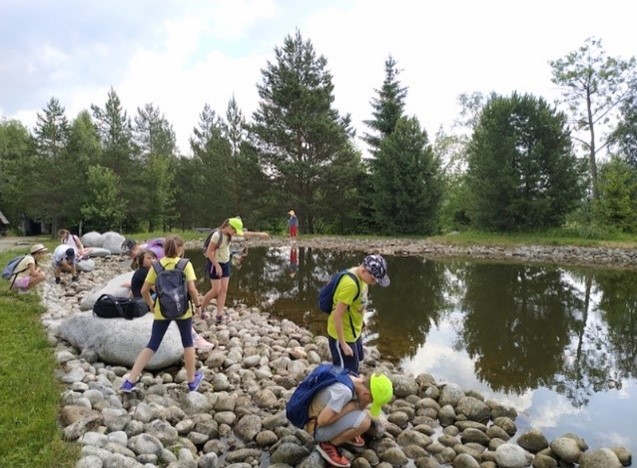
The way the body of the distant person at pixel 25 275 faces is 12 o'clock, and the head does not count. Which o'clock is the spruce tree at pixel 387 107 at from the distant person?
The spruce tree is roughly at 11 o'clock from the distant person.

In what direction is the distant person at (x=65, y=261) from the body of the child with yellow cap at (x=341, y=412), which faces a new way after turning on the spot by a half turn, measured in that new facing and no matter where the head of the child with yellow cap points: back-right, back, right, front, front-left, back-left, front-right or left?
front-right

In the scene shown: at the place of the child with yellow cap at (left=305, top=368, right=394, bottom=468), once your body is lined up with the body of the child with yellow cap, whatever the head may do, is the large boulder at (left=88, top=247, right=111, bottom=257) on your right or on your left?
on your left

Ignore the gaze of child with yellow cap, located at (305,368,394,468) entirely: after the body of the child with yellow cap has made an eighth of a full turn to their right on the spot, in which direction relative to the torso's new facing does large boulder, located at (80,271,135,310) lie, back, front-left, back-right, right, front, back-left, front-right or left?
back

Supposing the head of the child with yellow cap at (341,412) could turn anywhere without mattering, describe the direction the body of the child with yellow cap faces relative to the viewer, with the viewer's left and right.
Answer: facing to the right of the viewer

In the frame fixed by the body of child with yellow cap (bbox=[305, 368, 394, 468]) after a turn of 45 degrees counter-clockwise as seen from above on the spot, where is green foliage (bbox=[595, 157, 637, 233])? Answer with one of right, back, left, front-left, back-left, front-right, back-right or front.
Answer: front

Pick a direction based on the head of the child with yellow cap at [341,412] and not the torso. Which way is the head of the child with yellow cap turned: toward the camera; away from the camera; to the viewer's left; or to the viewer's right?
to the viewer's right

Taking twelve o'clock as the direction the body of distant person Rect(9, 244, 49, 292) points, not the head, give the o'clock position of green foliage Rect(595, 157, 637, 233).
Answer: The green foliage is roughly at 12 o'clock from the distant person.

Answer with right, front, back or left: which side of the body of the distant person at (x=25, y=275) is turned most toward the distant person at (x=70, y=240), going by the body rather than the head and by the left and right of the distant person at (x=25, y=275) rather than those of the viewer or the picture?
left

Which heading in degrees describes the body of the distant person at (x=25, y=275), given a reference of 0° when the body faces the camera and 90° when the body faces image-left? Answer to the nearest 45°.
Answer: approximately 270°

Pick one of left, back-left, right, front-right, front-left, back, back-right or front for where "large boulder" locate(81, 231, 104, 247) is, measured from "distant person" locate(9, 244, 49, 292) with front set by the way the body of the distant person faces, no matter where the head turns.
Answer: left

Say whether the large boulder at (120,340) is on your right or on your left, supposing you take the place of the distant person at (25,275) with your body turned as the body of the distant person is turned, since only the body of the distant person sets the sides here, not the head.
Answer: on your right

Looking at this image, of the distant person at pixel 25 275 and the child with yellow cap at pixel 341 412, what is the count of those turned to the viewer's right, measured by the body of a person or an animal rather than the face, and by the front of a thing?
2

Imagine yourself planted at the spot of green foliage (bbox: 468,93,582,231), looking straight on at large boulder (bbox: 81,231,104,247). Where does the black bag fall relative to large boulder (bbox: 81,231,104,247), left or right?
left

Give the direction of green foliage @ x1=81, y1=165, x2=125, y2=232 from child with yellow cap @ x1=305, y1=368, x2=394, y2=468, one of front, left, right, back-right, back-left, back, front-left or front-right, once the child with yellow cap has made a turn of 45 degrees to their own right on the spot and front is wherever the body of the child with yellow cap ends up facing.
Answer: back

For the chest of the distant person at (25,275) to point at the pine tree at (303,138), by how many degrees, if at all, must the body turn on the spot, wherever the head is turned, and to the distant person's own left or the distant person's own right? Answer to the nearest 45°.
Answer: approximately 45° to the distant person's own left

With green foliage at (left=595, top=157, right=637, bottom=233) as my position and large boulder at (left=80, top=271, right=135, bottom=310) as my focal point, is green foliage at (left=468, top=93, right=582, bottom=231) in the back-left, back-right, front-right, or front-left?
front-right

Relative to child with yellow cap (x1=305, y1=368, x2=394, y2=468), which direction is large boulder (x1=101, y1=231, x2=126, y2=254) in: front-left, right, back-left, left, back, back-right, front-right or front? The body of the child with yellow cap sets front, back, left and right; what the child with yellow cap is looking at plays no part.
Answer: back-left
